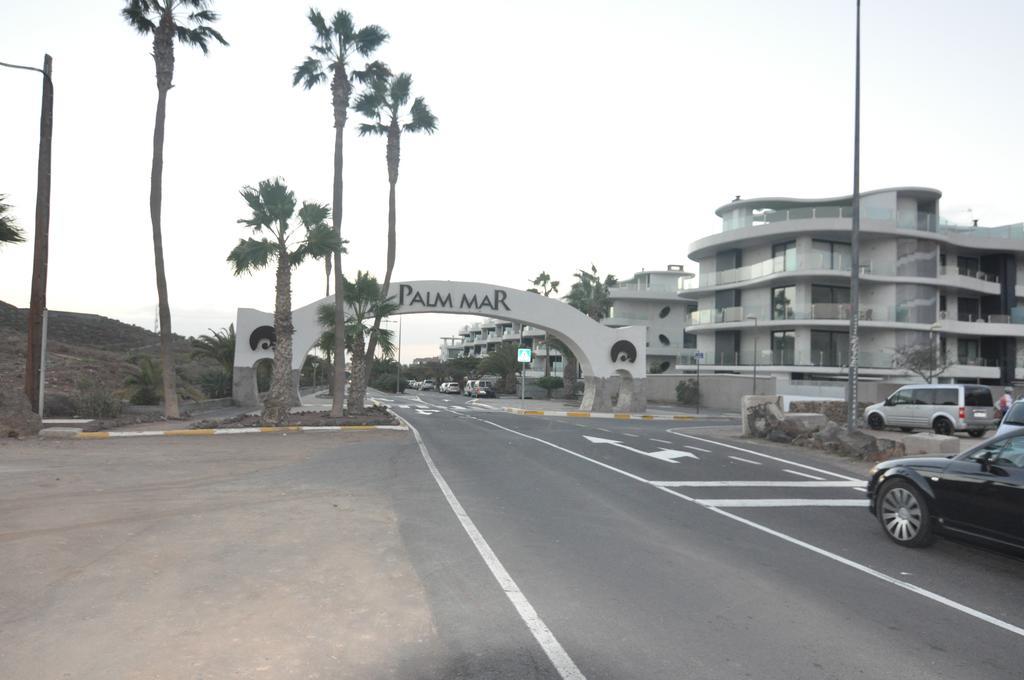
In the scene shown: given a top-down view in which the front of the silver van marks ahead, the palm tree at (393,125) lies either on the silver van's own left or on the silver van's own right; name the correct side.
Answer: on the silver van's own left

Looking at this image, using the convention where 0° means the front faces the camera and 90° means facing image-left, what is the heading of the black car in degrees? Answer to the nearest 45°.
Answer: approximately 135°

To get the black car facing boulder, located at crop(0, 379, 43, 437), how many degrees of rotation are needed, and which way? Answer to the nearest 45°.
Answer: approximately 45° to its left
